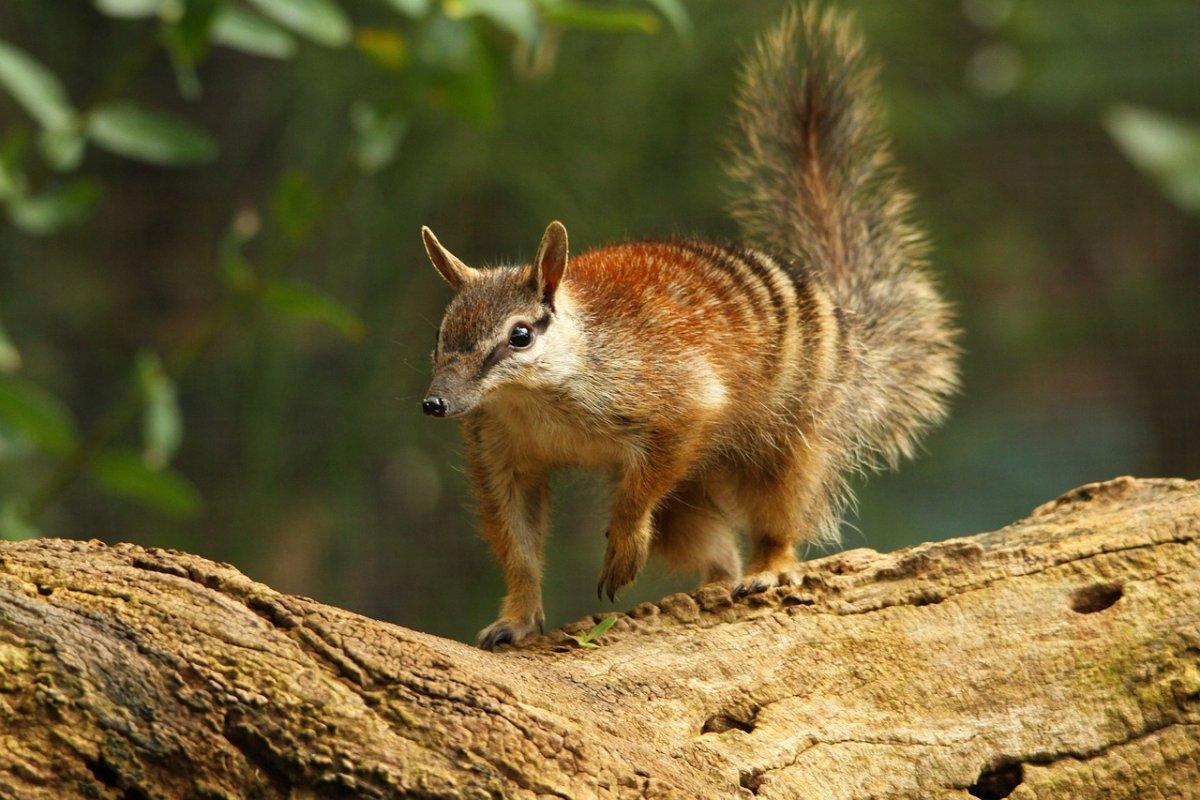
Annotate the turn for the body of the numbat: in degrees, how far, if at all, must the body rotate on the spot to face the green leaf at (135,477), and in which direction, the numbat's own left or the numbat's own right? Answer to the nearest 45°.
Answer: approximately 45° to the numbat's own right

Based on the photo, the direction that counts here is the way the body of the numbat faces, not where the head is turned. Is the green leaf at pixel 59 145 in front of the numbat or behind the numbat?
in front

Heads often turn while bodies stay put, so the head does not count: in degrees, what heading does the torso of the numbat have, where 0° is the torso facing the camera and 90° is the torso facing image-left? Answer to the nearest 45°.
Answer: approximately 45°
